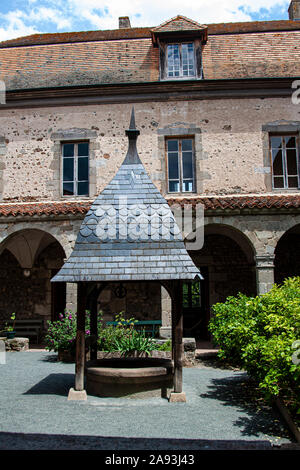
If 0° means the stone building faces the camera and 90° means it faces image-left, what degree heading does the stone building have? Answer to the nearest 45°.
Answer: approximately 0°

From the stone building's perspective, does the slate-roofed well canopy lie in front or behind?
in front
